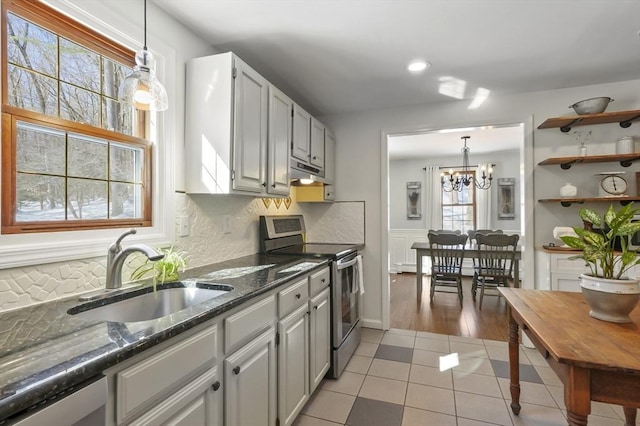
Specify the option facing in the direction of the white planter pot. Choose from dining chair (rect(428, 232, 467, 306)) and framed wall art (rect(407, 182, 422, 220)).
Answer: the framed wall art

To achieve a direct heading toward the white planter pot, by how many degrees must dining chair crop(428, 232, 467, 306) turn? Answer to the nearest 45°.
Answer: approximately 180°

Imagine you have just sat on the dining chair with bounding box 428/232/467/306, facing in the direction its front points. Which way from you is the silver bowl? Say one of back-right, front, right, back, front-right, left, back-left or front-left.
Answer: back-right

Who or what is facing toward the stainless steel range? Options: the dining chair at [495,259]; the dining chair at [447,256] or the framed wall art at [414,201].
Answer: the framed wall art

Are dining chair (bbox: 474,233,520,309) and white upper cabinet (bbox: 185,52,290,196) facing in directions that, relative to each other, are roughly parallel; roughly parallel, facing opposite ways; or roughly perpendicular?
roughly perpendicular

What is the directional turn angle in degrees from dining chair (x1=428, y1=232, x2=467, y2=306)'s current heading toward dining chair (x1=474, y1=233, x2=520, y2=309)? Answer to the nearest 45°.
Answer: approximately 90° to its right

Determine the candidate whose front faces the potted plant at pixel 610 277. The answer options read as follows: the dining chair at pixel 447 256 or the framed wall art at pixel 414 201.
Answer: the framed wall art

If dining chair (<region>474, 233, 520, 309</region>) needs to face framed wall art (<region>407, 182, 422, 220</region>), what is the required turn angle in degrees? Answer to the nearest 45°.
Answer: approximately 45° to its left

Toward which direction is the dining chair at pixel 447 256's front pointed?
away from the camera

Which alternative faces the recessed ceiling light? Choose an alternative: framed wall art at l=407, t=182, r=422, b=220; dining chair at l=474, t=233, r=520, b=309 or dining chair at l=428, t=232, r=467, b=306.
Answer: the framed wall art

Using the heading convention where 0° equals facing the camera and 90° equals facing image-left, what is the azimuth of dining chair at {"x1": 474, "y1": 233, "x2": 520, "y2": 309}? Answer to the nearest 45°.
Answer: approximately 180°

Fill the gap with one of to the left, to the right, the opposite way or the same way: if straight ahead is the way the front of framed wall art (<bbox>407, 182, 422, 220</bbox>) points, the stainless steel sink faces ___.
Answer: to the left
